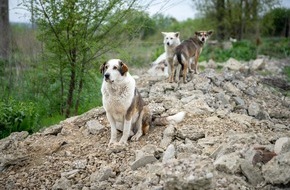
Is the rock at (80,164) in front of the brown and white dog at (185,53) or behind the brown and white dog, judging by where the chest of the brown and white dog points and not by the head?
behind

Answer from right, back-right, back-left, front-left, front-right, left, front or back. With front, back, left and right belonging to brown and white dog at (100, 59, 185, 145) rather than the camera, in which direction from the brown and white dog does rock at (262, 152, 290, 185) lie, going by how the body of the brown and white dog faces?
left

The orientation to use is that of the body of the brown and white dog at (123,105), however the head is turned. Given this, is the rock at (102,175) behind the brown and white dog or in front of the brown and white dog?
in front

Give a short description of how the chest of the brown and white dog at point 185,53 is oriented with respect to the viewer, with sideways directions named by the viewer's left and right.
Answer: facing away from the viewer and to the right of the viewer

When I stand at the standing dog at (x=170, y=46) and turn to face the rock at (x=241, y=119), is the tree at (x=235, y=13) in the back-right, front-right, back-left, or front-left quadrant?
back-left

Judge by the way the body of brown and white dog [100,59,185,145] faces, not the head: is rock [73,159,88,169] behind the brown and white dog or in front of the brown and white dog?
in front

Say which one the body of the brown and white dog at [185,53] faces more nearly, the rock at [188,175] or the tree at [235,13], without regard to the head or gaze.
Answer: the tree

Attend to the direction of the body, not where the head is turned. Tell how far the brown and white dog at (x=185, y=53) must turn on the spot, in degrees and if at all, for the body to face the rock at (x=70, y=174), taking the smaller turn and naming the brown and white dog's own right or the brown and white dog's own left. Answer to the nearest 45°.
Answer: approximately 135° to the brown and white dog's own right

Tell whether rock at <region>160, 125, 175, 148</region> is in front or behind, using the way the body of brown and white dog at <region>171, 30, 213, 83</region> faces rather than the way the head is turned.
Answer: behind

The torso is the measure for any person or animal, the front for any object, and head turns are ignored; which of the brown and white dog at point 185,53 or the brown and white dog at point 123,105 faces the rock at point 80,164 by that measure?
the brown and white dog at point 123,105

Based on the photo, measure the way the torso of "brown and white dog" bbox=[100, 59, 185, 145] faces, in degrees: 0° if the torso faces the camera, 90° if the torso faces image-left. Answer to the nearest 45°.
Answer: approximately 45°

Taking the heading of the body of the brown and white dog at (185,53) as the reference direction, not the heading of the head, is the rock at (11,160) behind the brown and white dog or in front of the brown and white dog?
behind

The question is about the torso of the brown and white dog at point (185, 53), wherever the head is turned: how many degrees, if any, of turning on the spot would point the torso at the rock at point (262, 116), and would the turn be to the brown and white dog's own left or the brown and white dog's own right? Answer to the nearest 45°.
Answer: approximately 90° to the brown and white dog's own right
